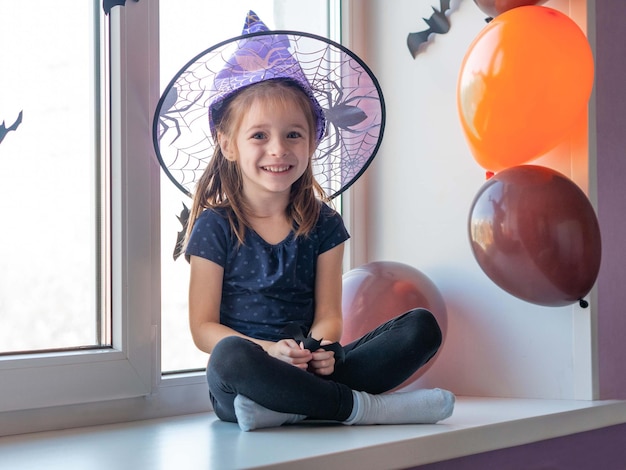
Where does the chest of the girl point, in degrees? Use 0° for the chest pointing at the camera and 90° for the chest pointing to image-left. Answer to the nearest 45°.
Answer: approximately 315°
